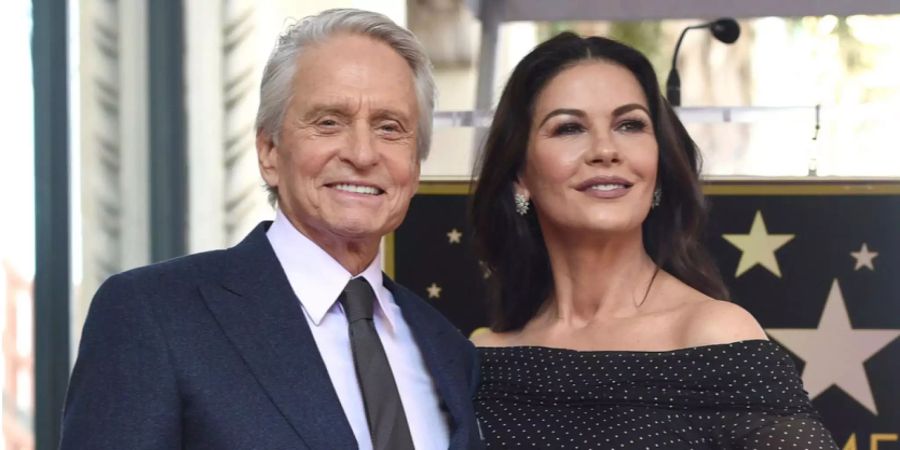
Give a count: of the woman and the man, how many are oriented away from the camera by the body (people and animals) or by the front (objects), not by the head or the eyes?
0

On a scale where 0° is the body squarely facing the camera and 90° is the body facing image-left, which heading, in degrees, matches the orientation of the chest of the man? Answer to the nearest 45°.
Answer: approximately 315°

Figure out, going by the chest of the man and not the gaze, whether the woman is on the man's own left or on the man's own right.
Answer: on the man's own left

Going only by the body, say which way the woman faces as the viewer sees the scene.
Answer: toward the camera

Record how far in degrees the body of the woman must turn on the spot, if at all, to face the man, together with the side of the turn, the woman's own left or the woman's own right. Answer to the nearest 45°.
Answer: approximately 45° to the woman's own right
